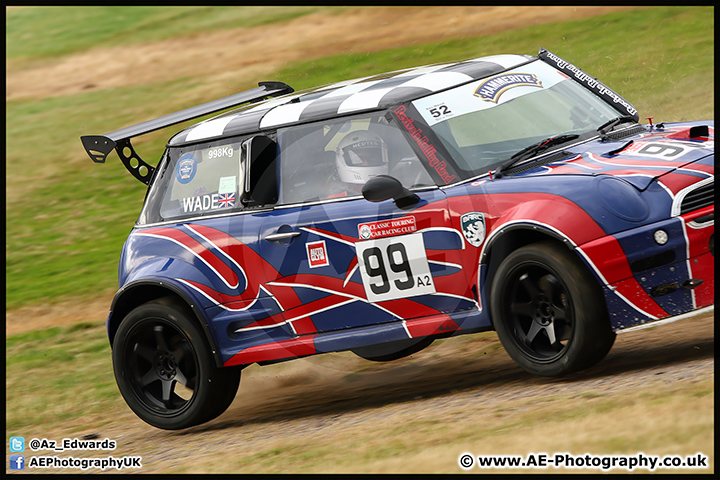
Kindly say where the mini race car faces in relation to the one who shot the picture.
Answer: facing the viewer and to the right of the viewer
